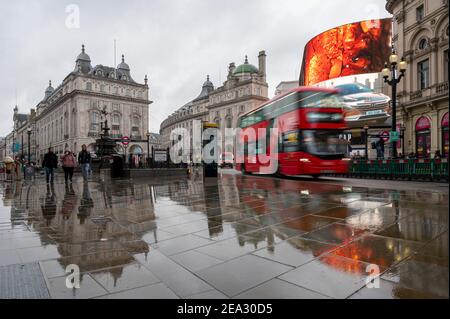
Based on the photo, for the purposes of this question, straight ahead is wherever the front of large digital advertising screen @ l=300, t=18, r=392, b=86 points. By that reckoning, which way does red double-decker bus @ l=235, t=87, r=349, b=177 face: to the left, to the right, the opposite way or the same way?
to the left

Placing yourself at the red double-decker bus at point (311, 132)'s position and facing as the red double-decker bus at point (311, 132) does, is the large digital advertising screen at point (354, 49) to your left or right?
on your left

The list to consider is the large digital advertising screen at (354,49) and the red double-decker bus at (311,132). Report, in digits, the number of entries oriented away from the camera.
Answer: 0

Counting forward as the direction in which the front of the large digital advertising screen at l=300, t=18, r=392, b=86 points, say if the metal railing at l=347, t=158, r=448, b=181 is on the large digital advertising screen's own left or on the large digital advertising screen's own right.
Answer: on the large digital advertising screen's own left

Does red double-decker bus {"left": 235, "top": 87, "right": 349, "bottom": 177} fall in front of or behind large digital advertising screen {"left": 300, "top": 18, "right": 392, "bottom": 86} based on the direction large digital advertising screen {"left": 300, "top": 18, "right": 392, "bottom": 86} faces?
in front

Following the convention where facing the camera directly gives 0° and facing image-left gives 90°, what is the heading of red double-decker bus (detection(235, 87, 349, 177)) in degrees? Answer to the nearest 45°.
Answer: approximately 315°

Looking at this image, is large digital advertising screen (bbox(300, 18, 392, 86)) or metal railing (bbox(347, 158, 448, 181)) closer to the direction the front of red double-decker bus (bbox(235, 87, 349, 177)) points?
the metal railing
